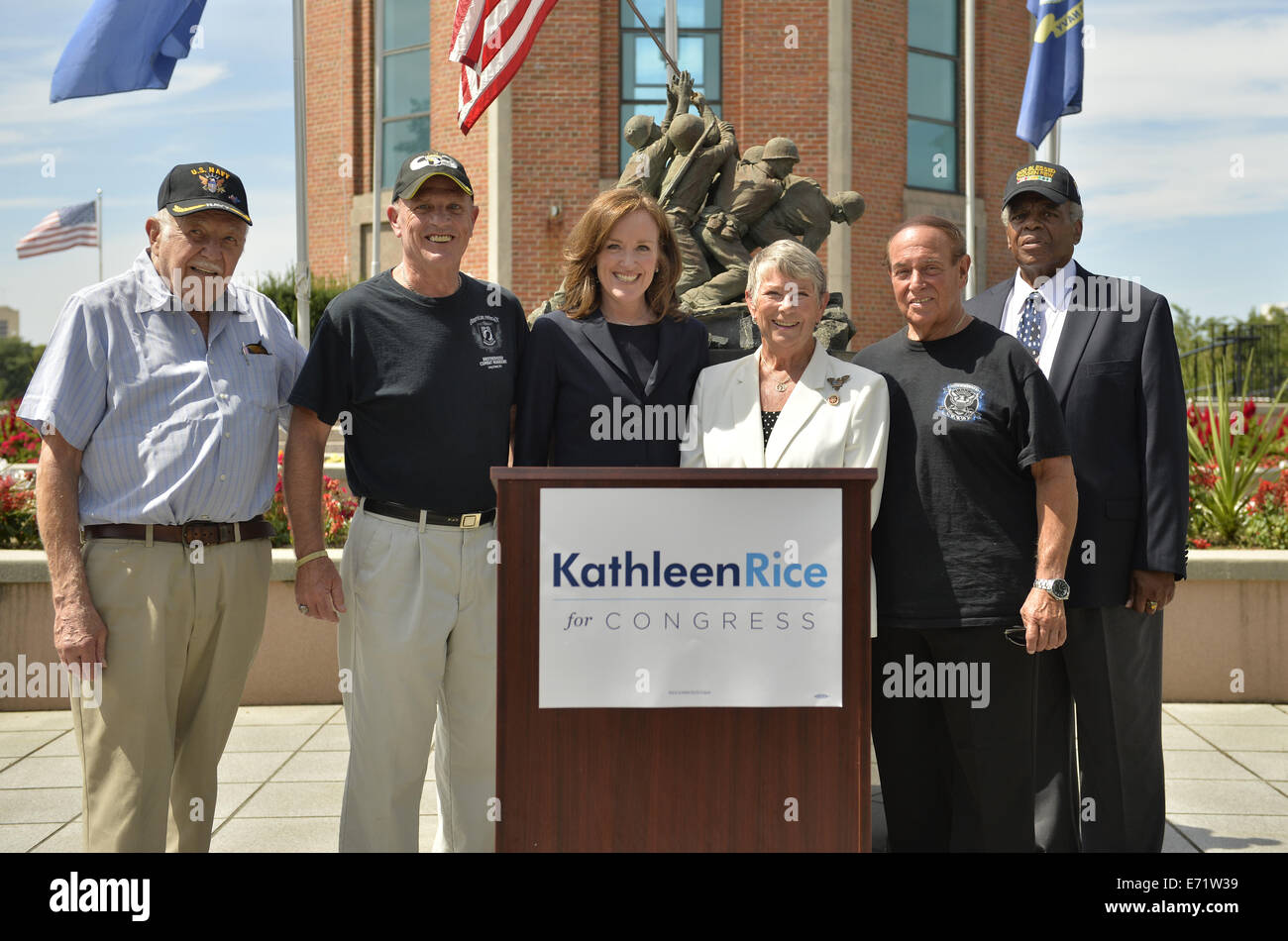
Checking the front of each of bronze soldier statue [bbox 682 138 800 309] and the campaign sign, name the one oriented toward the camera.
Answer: the campaign sign

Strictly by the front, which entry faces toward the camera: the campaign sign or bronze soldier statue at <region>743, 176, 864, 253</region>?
the campaign sign

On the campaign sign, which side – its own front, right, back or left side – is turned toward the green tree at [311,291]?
back

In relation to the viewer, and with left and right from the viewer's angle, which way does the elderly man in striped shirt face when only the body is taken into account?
facing the viewer and to the right of the viewer

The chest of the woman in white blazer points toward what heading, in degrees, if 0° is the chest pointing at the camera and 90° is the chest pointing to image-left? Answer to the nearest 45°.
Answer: approximately 0°

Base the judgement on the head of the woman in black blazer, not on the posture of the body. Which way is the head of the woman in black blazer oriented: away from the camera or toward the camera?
toward the camera

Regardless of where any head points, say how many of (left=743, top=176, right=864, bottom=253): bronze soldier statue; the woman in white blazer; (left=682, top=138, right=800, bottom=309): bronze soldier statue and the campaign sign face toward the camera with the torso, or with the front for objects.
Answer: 2

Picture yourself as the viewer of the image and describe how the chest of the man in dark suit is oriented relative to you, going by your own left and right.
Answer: facing the viewer and to the left of the viewer

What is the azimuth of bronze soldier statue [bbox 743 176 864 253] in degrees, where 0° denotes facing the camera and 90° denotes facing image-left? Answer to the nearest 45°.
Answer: approximately 270°

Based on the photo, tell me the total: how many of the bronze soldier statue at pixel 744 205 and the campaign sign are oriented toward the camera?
1

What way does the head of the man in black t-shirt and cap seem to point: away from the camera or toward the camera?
toward the camera

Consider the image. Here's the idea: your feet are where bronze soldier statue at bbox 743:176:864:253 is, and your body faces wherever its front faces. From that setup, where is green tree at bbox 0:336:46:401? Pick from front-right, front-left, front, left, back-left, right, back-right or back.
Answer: back-left

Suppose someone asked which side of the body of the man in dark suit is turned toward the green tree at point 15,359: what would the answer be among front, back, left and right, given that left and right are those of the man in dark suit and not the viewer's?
right
